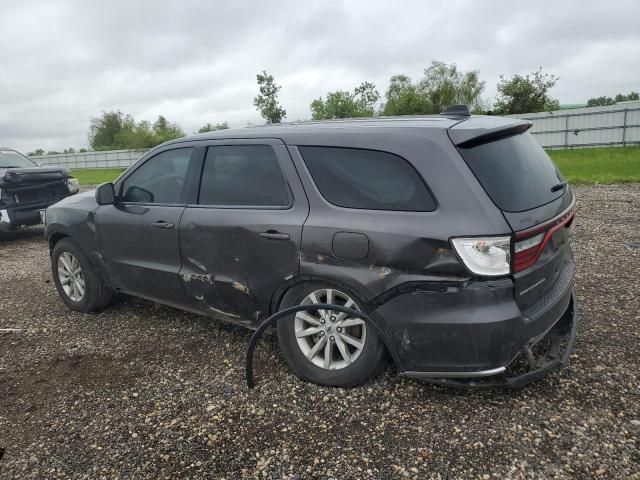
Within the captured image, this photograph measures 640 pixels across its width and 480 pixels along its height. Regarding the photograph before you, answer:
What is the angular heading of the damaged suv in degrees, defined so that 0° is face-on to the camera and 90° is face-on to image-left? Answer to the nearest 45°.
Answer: approximately 135°

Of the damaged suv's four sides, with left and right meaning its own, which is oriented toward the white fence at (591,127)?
right

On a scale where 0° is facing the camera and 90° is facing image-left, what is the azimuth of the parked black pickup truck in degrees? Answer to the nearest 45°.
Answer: approximately 315°

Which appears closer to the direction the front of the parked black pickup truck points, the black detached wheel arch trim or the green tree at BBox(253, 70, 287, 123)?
the black detached wheel arch trim

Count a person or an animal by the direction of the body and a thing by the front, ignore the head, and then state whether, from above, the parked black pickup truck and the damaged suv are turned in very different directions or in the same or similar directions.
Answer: very different directions

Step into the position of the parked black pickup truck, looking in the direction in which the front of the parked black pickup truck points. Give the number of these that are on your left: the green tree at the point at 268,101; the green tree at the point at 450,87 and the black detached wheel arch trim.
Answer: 2

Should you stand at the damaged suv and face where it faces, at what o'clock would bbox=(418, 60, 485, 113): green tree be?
The green tree is roughly at 2 o'clock from the damaged suv.

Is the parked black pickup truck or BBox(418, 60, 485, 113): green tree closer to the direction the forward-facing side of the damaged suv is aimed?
the parked black pickup truck

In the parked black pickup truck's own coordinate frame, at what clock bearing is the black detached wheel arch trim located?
The black detached wheel arch trim is roughly at 1 o'clock from the parked black pickup truck.

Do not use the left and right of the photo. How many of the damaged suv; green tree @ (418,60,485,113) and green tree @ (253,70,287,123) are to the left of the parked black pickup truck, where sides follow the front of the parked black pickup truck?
2

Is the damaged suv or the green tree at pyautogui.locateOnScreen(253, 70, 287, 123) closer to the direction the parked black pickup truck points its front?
the damaged suv

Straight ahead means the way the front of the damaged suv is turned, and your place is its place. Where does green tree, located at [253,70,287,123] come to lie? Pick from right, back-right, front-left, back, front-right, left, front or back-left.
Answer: front-right

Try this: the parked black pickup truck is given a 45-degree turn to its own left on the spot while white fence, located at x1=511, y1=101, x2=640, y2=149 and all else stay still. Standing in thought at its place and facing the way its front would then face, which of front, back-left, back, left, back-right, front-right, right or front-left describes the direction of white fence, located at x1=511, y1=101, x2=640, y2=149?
front

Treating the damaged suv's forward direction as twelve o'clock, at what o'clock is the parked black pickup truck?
The parked black pickup truck is roughly at 12 o'clock from the damaged suv.
